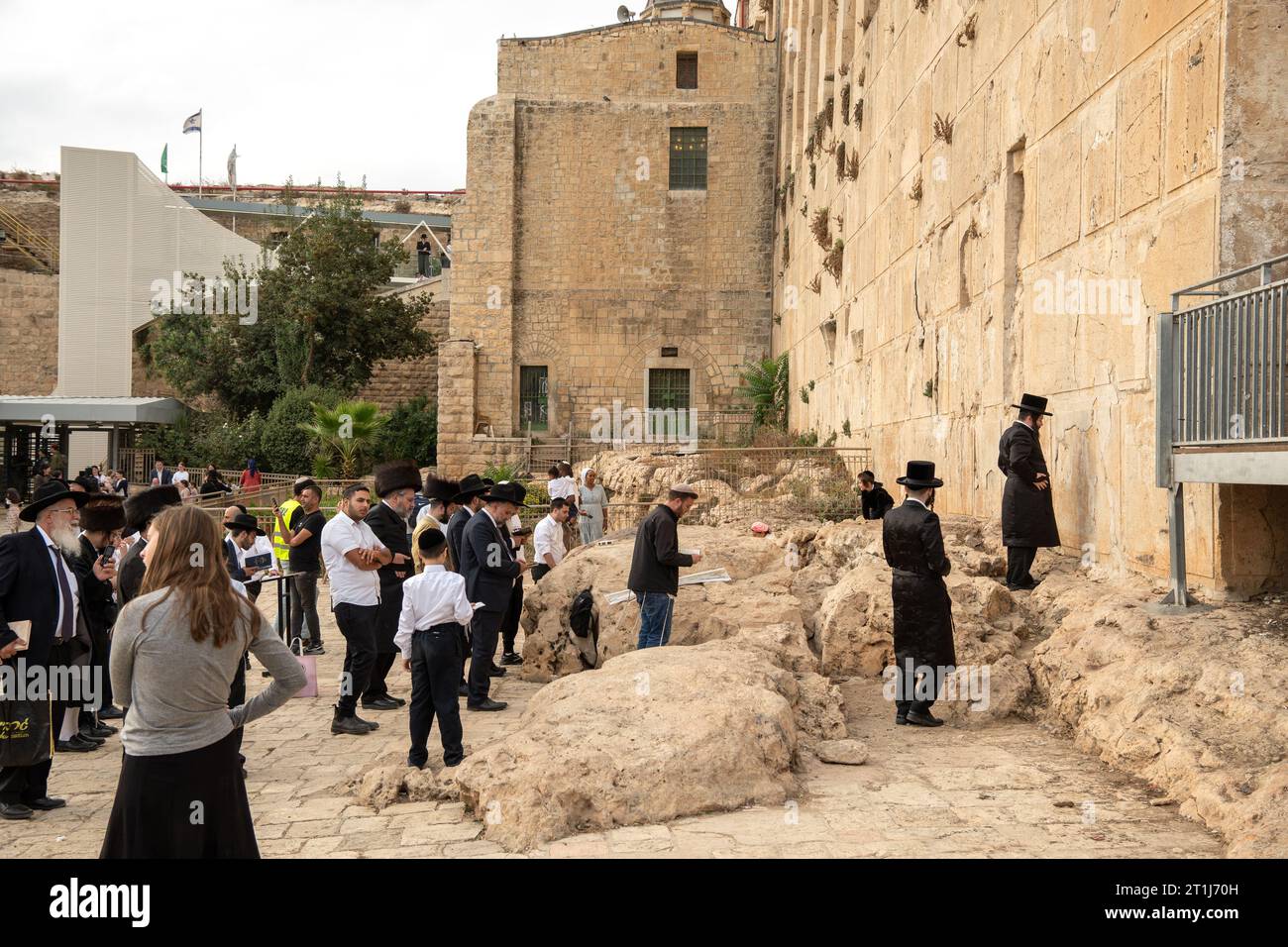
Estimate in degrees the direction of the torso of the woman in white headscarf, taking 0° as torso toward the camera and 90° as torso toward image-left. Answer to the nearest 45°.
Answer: approximately 0°

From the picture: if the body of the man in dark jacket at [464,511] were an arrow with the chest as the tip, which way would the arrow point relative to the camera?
to the viewer's right

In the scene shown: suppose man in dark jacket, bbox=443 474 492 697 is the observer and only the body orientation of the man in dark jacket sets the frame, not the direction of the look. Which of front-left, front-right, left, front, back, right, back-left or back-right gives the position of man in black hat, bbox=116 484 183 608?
back-right

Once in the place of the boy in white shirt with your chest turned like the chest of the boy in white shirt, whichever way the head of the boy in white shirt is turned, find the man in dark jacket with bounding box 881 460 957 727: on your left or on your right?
on your right

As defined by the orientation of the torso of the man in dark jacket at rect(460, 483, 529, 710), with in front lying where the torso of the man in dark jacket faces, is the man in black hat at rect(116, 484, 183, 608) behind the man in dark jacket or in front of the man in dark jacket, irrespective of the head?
behind

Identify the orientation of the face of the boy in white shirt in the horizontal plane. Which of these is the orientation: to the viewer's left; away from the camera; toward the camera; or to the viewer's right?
away from the camera

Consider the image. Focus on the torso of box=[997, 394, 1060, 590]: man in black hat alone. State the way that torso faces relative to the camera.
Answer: to the viewer's right

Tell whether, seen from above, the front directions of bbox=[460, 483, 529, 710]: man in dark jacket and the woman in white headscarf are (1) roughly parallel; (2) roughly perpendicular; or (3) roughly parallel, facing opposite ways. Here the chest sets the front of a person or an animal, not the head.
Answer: roughly perpendicular

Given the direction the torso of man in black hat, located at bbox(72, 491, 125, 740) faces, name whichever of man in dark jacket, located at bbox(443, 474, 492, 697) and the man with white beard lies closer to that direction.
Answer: the man in dark jacket

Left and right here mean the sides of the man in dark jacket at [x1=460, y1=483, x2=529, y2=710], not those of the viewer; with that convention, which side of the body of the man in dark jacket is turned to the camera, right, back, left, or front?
right
